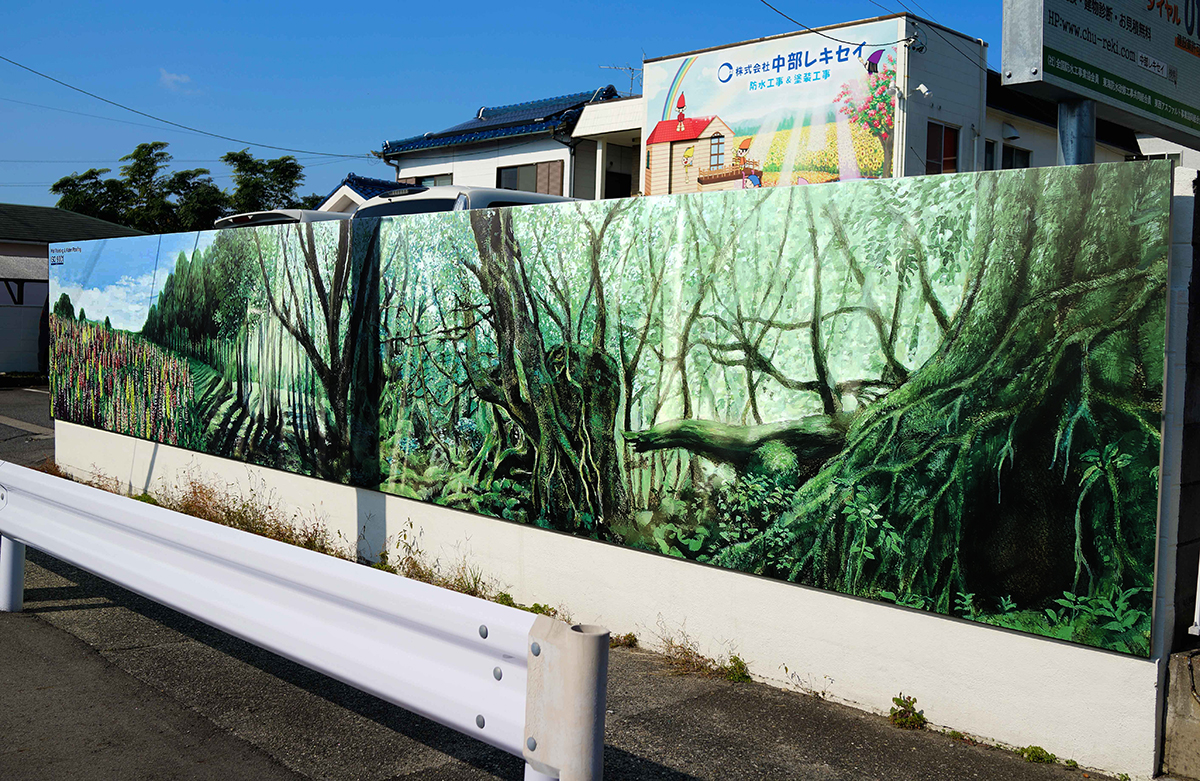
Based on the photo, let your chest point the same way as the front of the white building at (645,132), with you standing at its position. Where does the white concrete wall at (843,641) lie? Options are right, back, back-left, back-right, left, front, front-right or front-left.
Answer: front-left

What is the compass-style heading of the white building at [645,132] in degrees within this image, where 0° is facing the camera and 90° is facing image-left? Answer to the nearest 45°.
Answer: approximately 45°

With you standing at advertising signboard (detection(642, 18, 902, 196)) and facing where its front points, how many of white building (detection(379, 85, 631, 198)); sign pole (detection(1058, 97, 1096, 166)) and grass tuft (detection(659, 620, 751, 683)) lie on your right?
1

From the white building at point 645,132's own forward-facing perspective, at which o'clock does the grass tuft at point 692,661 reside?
The grass tuft is roughly at 10 o'clock from the white building.

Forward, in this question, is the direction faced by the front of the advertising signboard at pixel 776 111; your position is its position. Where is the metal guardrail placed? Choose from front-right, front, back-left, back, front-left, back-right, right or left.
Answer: front-left

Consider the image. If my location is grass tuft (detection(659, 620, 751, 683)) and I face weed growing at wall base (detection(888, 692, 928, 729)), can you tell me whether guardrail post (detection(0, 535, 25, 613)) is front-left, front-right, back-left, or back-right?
back-right

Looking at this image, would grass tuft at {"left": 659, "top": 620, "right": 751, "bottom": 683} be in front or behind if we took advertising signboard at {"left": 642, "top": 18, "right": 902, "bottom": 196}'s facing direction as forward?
in front

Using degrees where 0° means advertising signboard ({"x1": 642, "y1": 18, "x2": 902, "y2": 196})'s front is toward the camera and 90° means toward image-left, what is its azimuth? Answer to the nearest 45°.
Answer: approximately 45°
